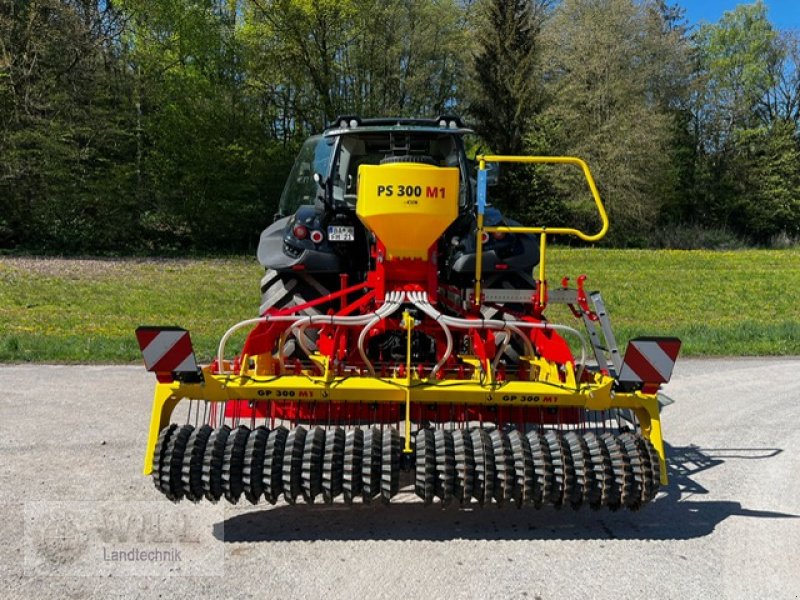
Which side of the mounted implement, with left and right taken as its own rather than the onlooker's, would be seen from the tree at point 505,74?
front

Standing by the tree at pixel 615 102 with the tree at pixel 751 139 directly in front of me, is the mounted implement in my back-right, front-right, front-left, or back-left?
back-right

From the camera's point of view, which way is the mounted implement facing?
away from the camera

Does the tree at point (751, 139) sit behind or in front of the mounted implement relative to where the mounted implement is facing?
in front

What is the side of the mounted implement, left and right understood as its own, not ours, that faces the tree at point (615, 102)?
front
